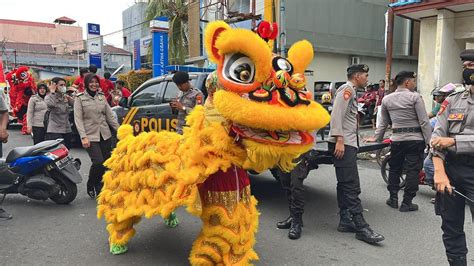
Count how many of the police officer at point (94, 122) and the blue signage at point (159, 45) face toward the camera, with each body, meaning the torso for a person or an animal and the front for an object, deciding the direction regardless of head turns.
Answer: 2

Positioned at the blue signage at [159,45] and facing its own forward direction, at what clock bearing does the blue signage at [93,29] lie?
the blue signage at [93,29] is roughly at 4 o'clock from the blue signage at [159,45].

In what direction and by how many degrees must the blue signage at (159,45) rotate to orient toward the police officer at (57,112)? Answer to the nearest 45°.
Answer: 0° — it already faces them

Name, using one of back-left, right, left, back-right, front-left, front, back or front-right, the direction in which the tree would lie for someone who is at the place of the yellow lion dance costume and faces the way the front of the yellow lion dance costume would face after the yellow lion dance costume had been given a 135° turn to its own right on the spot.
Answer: right

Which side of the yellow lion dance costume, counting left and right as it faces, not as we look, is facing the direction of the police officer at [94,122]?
back

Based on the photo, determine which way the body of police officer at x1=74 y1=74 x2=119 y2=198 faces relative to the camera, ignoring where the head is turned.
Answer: toward the camera

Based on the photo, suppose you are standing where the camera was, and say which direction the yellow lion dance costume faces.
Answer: facing the viewer and to the right of the viewer

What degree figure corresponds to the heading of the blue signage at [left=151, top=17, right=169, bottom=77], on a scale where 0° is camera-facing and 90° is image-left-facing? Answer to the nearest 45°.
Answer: approximately 0°

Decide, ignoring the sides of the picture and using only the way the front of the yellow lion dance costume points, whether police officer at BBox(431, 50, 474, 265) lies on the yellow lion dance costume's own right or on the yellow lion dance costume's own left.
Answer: on the yellow lion dance costume's own left

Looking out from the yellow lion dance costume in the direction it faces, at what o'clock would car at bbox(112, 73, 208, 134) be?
The car is roughly at 7 o'clock from the yellow lion dance costume.
